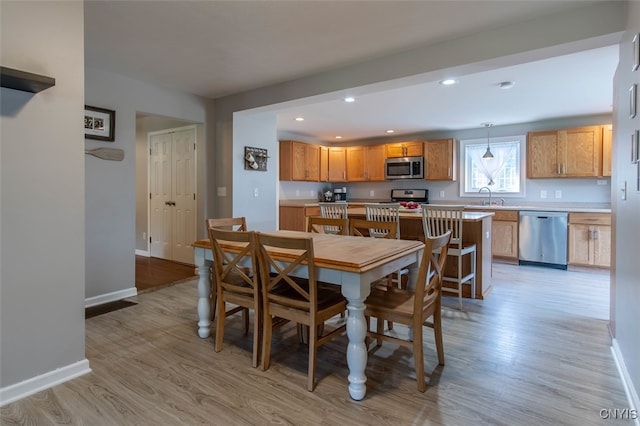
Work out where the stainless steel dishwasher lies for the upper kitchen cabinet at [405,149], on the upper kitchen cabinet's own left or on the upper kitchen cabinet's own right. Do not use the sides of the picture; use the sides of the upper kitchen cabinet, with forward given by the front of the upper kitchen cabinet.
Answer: on the upper kitchen cabinet's own left

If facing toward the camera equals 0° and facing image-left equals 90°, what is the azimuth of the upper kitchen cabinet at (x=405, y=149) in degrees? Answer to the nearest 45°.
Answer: approximately 0°

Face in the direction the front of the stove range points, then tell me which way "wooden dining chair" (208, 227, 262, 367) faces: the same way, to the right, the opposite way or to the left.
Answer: the opposite way

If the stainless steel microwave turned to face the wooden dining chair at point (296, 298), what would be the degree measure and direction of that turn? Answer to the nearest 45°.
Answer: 0° — it already faces it

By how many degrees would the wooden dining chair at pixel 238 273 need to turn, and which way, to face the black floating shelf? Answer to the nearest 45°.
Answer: approximately 135° to its left

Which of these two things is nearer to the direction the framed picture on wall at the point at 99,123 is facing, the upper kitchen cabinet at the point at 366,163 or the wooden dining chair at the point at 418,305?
the wooden dining chair

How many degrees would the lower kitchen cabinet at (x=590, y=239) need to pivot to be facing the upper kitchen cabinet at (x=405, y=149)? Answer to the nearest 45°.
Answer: approximately 90° to its right

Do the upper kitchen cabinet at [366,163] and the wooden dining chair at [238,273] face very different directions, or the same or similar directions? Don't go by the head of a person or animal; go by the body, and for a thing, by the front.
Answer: very different directions
